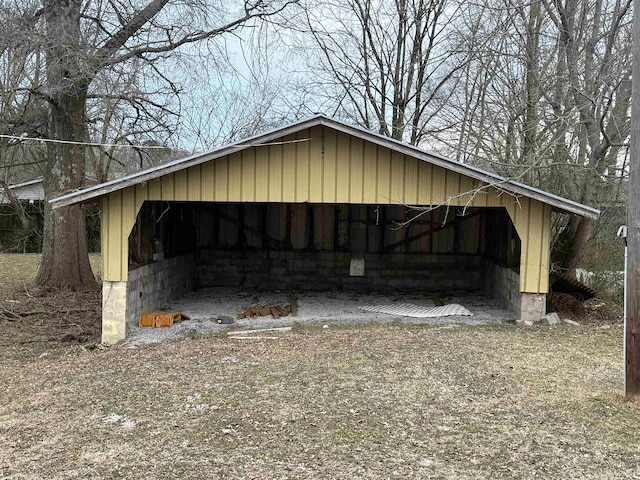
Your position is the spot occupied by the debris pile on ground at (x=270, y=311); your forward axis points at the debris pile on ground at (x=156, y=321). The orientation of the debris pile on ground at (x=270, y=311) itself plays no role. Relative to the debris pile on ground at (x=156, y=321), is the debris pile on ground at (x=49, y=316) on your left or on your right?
right

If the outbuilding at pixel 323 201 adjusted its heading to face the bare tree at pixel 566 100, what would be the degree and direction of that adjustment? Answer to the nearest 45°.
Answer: approximately 135° to its left

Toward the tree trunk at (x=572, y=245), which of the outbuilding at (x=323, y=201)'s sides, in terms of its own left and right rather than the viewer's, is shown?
left

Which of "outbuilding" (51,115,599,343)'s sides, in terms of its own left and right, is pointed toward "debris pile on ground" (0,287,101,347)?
right

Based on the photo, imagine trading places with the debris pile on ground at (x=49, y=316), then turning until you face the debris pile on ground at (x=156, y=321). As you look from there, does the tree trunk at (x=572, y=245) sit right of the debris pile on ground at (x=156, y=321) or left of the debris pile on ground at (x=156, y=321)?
left

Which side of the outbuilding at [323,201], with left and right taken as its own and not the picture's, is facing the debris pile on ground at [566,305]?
left

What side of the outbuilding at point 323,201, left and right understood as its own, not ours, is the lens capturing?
front

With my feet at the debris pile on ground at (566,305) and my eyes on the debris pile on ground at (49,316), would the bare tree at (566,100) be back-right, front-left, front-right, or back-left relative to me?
back-right
